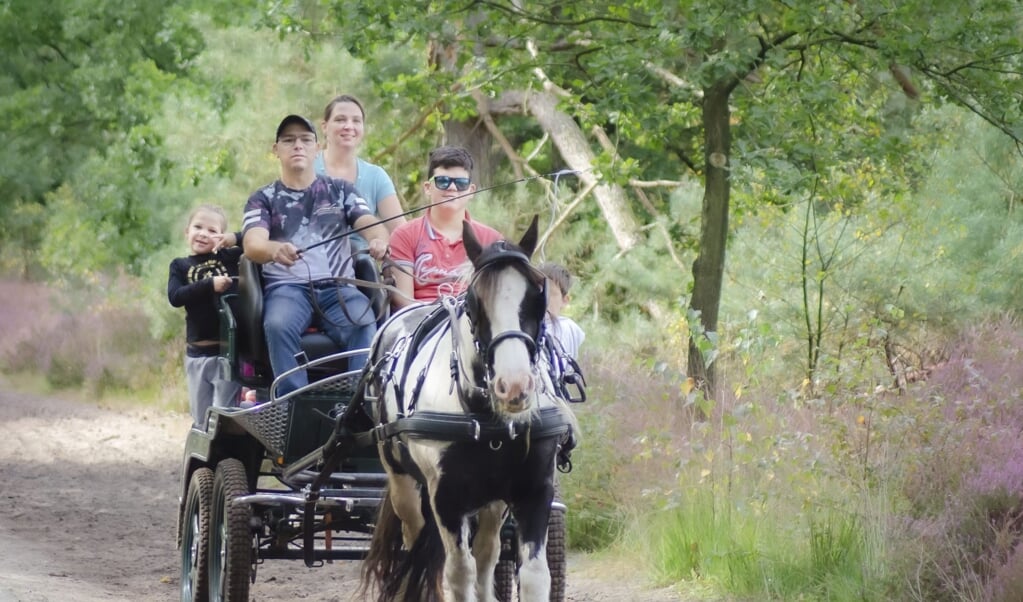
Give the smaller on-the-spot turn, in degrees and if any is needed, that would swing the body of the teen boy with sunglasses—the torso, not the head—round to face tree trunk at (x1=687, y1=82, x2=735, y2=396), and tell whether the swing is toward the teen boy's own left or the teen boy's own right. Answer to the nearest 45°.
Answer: approximately 135° to the teen boy's own left

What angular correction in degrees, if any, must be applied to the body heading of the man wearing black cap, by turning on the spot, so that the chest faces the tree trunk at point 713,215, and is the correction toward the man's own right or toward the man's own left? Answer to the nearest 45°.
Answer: approximately 135° to the man's own left

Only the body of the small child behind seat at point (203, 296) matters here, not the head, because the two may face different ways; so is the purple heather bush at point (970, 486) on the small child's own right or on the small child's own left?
on the small child's own left

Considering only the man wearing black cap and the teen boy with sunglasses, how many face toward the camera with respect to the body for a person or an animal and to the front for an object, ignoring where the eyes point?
2

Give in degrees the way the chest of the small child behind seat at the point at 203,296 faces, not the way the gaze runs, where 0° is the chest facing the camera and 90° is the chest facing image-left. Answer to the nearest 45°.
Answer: approximately 0°

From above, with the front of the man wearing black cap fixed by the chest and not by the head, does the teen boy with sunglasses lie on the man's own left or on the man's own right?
on the man's own left

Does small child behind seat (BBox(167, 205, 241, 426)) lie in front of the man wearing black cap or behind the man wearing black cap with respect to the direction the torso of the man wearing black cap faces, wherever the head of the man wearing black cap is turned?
behind
